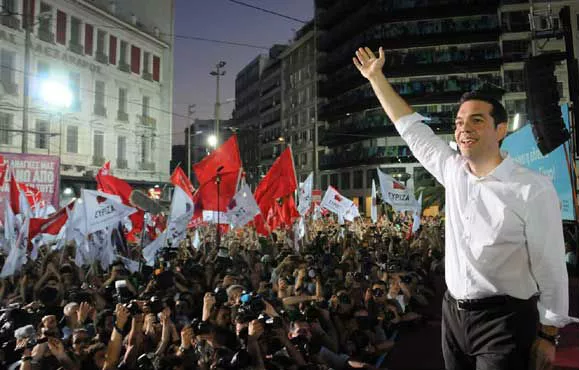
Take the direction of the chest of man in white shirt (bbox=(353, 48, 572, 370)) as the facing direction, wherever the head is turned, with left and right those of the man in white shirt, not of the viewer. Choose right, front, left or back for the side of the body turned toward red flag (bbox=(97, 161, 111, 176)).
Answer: right

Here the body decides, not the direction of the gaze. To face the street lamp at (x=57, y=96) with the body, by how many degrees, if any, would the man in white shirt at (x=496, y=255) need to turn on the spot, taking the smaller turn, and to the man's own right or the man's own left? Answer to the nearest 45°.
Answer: approximately 90° to the man's own right

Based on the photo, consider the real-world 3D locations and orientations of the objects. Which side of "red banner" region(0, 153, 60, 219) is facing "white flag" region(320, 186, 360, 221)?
left

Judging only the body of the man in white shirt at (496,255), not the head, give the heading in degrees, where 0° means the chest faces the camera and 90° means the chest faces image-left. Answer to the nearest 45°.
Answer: approximately 45°

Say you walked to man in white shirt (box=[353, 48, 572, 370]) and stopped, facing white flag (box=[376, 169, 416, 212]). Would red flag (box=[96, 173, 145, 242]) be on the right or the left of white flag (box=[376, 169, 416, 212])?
left

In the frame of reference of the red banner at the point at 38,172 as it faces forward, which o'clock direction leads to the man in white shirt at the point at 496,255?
The man in white shirt is roughly at 12 o'clock from the red banner.

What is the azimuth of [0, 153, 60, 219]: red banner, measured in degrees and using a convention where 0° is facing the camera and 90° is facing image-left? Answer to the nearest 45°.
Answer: approximately 0°

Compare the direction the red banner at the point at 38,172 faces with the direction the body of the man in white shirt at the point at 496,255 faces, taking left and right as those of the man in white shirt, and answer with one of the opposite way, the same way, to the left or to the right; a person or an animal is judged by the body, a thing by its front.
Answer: to the left

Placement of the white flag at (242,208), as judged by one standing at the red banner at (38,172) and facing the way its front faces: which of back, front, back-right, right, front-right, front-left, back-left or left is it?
front-left
